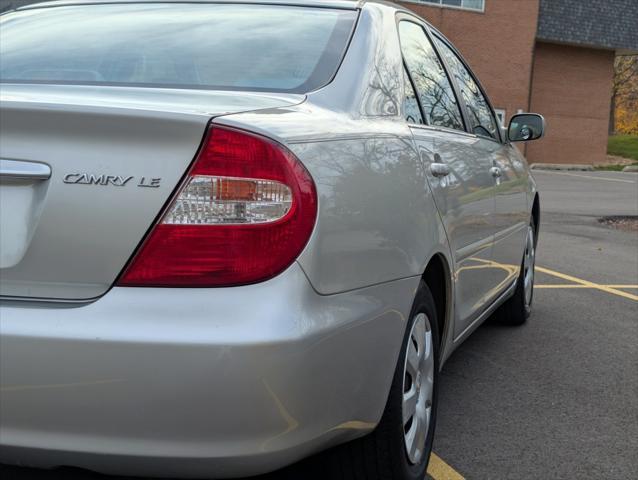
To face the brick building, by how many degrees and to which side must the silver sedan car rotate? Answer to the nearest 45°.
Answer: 0° — it already faces it

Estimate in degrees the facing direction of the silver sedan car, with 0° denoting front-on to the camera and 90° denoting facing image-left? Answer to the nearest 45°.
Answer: approximately 225°
